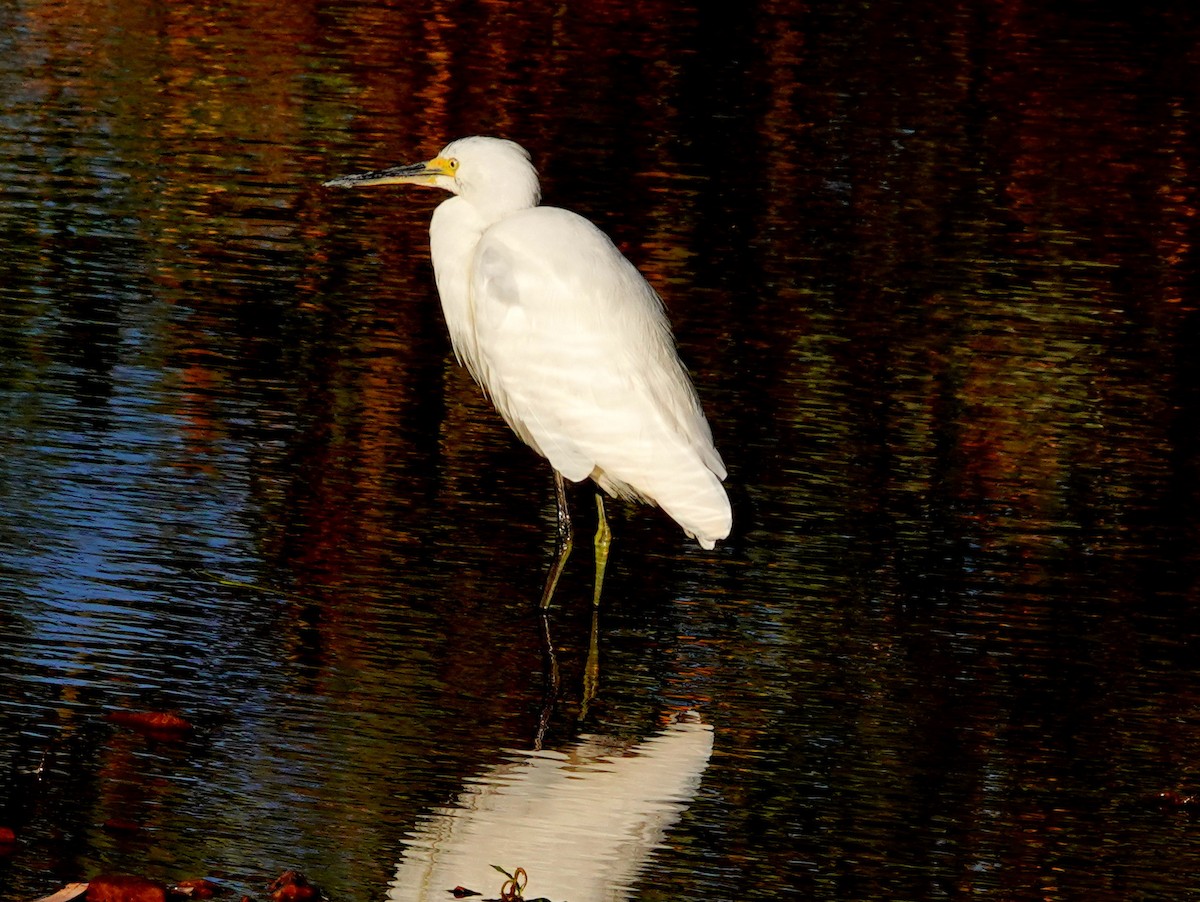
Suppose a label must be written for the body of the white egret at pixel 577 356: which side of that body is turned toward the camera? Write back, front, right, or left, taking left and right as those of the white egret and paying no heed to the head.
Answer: left

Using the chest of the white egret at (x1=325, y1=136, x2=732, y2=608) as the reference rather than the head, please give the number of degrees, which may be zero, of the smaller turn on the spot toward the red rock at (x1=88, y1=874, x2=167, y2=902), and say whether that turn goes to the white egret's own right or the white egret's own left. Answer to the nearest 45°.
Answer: approximately 90° to the white egret's own left
